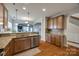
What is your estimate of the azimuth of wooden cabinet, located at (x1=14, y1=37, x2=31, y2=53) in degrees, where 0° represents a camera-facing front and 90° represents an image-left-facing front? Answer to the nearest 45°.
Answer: approximately 315°

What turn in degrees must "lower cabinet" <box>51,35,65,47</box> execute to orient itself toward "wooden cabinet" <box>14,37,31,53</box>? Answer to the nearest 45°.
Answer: approximately 45° to its right

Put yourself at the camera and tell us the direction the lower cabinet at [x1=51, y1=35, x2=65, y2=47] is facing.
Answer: facing the viewer and to the left of the viewer

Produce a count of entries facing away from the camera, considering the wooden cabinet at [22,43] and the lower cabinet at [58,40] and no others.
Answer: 0

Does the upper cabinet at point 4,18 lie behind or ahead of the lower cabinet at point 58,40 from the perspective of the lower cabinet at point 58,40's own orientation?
ahead
